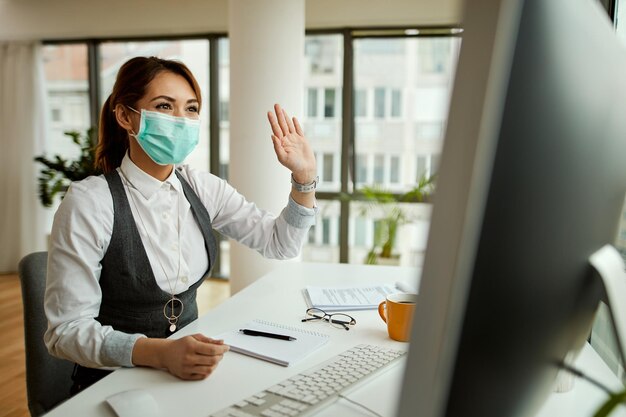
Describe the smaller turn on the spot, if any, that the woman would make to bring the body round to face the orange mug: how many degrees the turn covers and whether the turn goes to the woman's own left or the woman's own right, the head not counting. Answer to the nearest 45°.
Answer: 0° — they already face it

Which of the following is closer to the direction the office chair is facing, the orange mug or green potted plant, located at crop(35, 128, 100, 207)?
the orange mug

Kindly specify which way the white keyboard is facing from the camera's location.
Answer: facing away from the viewer and to the left of the viewer

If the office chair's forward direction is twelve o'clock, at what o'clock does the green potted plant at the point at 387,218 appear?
The green potted plant is roughly at 9 o'clock from the office chair.

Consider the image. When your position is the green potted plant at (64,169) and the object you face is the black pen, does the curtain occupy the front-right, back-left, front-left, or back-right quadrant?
back-right

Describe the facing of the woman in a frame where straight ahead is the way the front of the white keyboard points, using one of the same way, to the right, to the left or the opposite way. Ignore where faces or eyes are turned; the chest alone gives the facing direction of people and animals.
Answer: the opposite way

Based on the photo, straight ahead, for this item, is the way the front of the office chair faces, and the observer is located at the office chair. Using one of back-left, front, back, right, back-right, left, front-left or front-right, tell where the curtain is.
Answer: back-left

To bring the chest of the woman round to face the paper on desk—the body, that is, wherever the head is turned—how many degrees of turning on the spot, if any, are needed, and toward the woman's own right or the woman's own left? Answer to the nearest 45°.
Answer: approximately 45° to the woman's own left

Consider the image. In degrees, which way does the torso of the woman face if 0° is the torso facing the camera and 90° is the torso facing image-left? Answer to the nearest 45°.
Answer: approximately 315°

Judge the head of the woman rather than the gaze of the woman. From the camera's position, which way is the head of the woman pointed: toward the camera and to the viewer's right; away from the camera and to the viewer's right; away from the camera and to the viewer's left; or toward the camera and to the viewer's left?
toward the camera and to the viewer's right

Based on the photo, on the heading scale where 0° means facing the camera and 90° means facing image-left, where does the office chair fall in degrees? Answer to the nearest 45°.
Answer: approximately 315°
